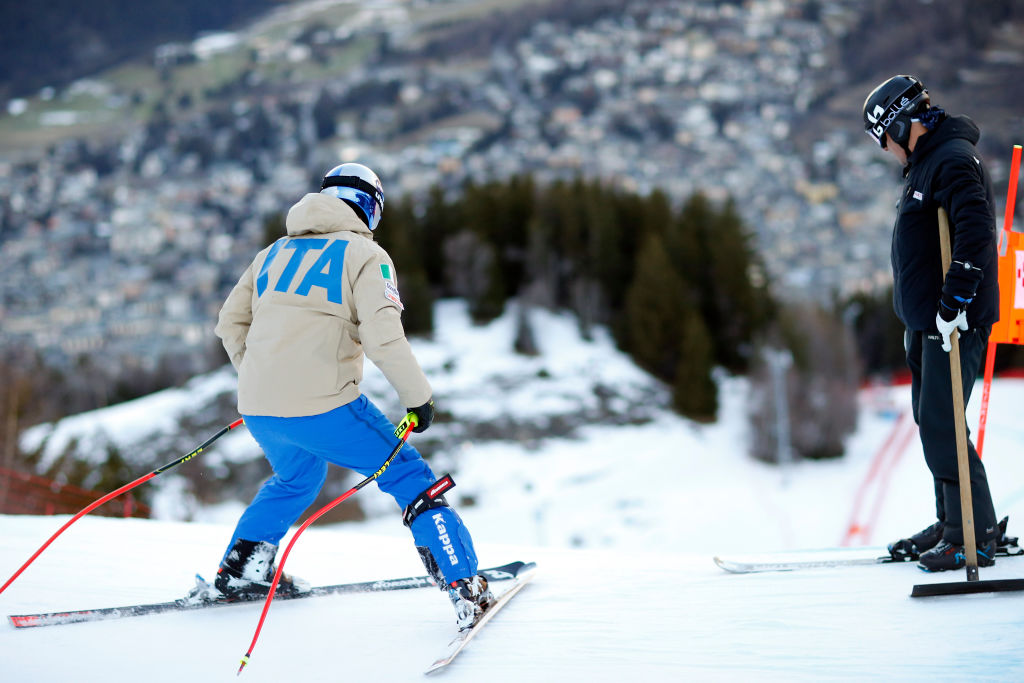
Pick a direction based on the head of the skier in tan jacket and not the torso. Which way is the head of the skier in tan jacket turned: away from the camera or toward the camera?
away from the camera

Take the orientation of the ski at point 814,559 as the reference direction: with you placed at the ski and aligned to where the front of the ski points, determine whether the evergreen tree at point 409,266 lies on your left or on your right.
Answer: on your right

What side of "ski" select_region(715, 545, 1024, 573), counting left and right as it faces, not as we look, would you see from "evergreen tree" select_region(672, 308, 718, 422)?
right

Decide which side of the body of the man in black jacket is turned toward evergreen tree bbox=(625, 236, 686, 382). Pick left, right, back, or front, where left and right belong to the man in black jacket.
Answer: right

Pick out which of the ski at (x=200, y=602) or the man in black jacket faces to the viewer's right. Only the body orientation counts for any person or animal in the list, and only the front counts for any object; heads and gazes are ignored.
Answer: the ski

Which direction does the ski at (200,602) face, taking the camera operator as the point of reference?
facing to the right of the viewer

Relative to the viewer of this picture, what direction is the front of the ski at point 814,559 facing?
facing to the left of the viewer

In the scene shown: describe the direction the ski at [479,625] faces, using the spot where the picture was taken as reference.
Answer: facing away from the viewer and to the right of the viewer

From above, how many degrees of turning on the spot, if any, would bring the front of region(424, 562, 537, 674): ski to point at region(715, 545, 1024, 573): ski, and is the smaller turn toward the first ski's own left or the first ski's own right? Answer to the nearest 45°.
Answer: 0° — it already faces it

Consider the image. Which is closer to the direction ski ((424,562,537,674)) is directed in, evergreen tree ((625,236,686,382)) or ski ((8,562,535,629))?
the evergreen tree

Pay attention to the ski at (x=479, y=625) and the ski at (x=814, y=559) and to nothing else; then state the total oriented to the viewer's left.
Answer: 1

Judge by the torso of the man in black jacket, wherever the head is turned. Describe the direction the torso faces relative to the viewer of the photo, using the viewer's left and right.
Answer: facing to the left of the viewer

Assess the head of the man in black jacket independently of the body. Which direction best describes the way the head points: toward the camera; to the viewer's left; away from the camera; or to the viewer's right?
to the viewer's left
